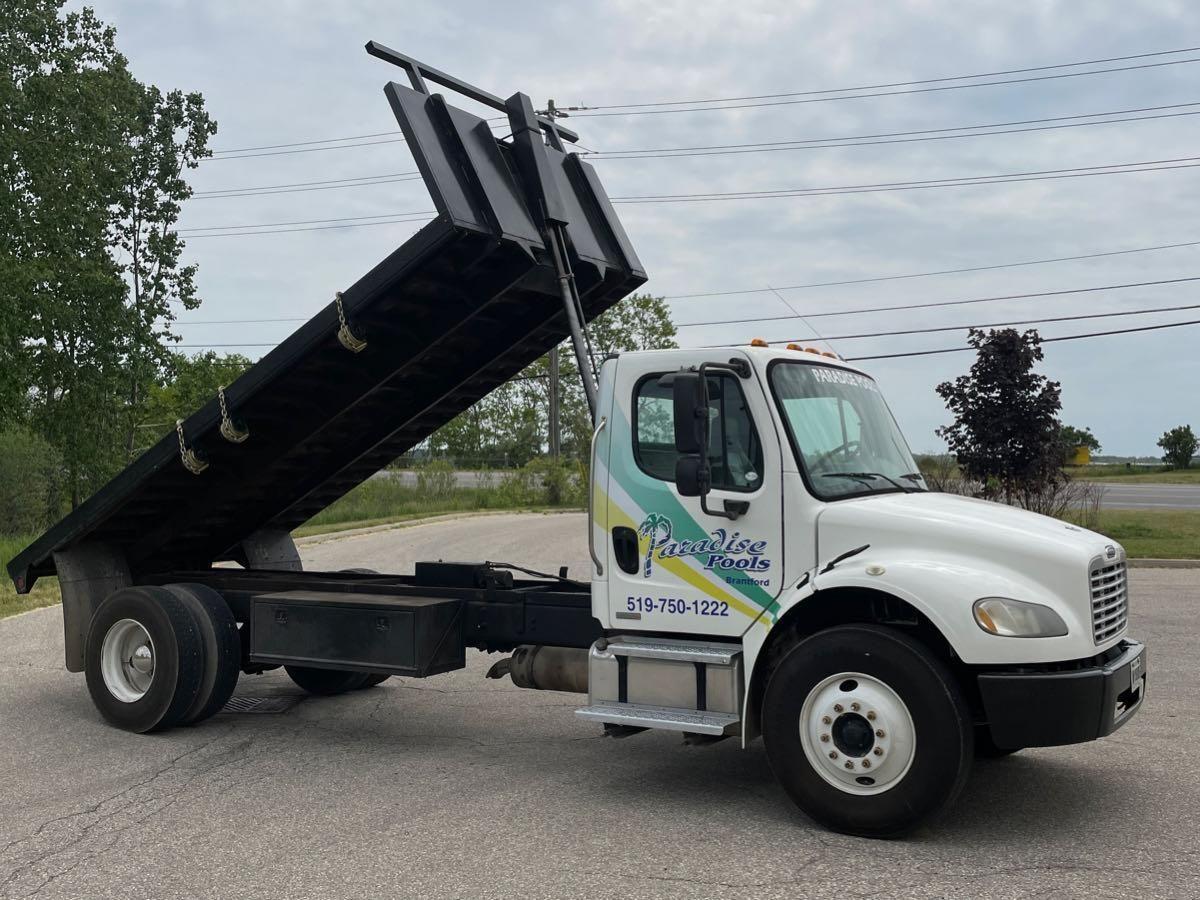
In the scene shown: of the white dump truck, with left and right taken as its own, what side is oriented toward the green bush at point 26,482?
back

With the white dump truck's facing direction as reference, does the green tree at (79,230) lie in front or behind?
behind

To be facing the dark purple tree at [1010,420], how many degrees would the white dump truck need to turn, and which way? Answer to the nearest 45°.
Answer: approximately 90° to its left

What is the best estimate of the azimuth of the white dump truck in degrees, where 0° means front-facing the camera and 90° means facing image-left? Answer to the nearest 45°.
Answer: approximately 315°

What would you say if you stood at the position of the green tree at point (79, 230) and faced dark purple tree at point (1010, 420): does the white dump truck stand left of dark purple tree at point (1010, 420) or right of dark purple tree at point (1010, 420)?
right
